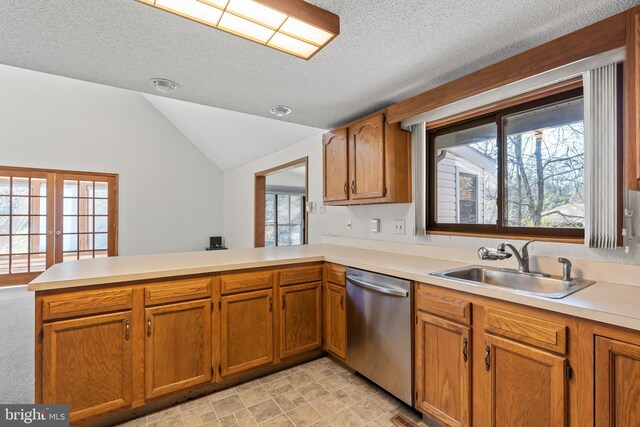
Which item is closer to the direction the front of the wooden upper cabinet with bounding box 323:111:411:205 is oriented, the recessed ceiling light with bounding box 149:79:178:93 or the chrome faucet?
the recessed ceiling light

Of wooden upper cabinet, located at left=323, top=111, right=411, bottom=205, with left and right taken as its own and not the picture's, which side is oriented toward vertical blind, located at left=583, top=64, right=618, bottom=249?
left

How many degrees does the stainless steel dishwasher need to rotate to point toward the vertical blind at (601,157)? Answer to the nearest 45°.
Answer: approximately 135° to its left

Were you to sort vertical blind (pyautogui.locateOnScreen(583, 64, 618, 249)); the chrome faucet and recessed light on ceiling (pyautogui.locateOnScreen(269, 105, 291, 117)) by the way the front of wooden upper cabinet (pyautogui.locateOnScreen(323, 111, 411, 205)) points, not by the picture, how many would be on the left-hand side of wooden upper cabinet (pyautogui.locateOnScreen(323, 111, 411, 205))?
2

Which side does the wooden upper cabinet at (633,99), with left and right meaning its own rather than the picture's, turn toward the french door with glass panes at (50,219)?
right

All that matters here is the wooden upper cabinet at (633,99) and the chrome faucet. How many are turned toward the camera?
1

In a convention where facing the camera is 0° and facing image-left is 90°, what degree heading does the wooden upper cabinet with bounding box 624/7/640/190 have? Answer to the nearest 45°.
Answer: approximately 0°
